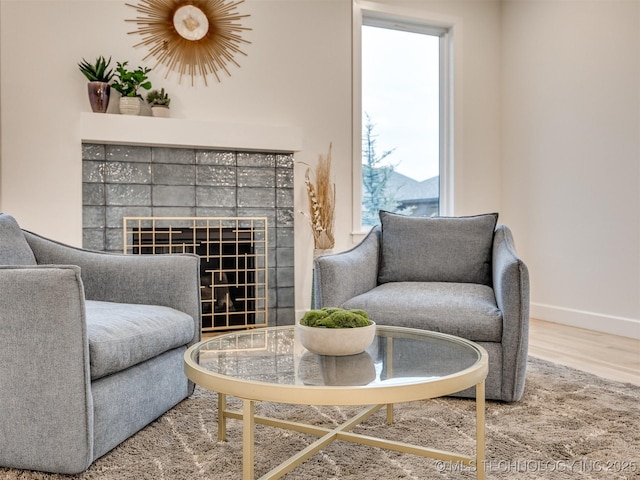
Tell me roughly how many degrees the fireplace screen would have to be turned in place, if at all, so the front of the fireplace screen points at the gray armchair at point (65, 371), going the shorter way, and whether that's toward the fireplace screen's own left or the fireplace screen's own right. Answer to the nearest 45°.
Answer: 0° — it already faces it

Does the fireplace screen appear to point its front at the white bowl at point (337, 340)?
yes

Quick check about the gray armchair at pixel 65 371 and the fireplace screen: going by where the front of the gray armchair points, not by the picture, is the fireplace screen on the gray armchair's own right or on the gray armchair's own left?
on the gray armchair's own left

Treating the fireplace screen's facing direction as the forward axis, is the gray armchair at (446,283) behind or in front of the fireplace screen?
in front

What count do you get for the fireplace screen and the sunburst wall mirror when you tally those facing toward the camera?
2

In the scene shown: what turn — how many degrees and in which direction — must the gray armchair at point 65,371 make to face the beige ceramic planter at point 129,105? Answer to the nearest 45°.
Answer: approximately 135° to its left

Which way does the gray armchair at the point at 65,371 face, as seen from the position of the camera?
facing the viewer and to the right of the viewer
